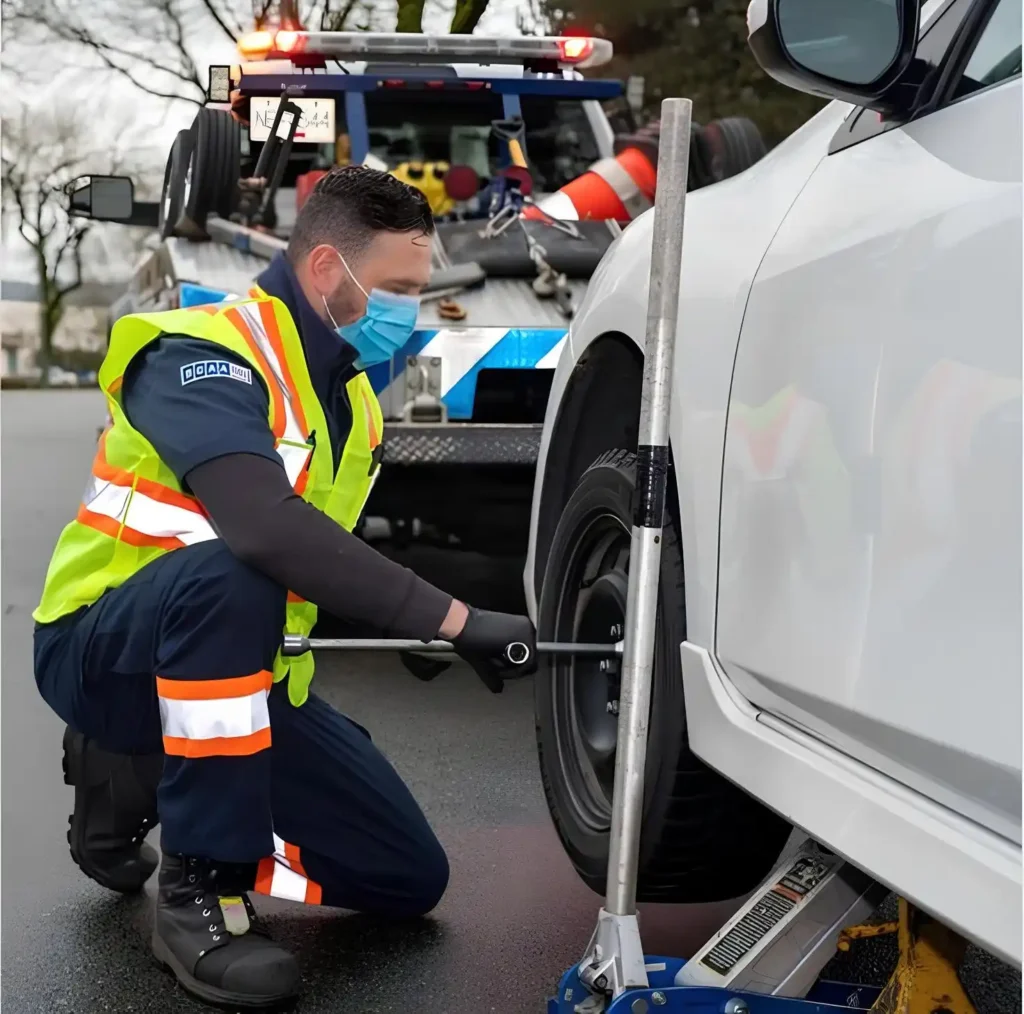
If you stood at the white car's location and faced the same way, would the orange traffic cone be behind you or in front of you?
in front

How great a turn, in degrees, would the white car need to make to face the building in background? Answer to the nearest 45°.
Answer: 0° — it already faces it

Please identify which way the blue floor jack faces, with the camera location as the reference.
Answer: facing to the right of the viewer

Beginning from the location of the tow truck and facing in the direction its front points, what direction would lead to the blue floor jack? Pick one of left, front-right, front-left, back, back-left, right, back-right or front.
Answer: back

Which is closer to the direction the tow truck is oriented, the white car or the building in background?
the building in background

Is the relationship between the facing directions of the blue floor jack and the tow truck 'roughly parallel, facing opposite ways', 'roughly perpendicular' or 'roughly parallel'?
roughly perpendicular

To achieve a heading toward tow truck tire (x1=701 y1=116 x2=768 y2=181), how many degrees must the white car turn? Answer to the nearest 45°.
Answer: approximately 45° to its right

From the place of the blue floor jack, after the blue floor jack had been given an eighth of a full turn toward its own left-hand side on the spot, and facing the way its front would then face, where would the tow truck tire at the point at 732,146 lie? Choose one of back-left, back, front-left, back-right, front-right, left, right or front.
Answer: front-left

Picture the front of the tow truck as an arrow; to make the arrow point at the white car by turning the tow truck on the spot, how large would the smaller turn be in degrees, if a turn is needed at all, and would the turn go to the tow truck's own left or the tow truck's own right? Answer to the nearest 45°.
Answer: approximately 180°

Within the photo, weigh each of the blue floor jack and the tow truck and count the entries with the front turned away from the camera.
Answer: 1

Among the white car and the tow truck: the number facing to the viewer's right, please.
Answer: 0

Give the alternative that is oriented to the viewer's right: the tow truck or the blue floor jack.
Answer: the blue floor jack

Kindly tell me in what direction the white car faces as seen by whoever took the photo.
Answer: facing away from the viewer and to the left of the viewer

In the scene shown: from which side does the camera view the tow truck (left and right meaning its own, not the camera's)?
back

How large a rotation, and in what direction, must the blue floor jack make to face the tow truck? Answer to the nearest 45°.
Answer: approximately 90° to its left
